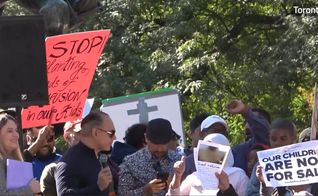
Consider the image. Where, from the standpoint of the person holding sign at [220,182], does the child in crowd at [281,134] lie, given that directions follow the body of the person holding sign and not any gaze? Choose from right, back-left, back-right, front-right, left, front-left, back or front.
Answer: back-left

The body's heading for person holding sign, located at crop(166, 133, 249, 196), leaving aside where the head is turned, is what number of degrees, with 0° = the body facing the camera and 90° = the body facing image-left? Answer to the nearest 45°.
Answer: approximately 0°

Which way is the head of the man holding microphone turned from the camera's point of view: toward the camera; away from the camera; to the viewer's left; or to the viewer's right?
to the viewer's right
